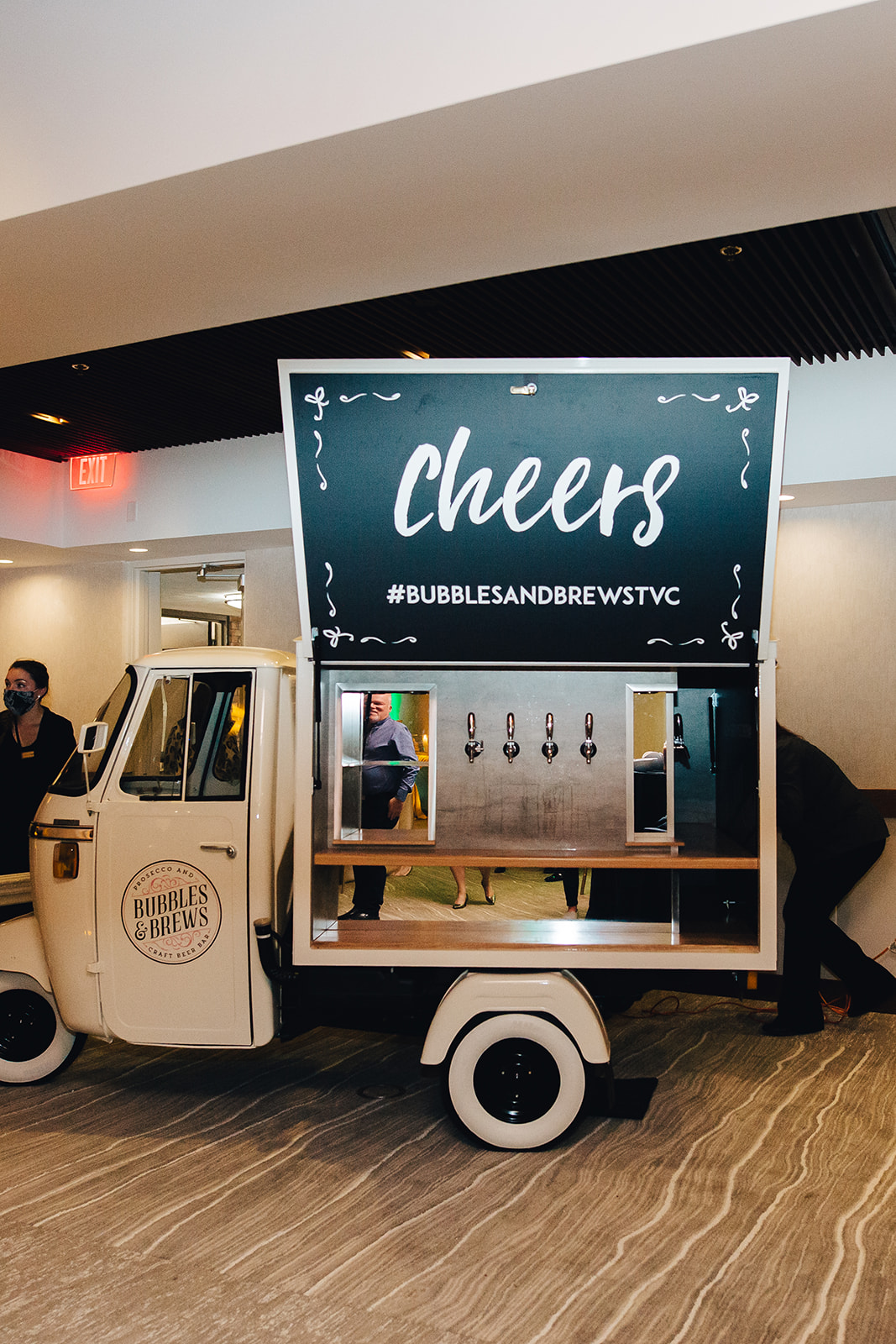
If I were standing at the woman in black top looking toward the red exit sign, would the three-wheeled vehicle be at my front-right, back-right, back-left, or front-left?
back-right

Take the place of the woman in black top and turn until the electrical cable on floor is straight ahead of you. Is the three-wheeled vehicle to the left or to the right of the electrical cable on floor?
right

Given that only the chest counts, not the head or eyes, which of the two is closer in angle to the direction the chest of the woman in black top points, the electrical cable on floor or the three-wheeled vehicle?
the three-wheeled vehicle

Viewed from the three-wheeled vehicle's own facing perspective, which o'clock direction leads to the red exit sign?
The red exit sign is roughly at 2 o'clock from the three-wheeled vehicle.

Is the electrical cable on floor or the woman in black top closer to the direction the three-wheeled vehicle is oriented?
the woman in black top

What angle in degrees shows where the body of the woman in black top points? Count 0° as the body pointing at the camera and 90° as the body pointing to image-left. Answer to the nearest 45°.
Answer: approximately 45°

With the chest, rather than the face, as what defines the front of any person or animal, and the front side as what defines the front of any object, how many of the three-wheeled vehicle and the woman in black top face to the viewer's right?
0

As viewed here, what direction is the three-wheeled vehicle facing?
to the viewer's left

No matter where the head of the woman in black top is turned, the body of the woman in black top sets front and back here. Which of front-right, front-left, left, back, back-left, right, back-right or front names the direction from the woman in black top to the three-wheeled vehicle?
left

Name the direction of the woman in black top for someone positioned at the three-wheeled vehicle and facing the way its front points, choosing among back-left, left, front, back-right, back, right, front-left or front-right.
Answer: front-right

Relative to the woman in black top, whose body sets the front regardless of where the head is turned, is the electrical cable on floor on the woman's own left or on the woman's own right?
on the woman's own left
